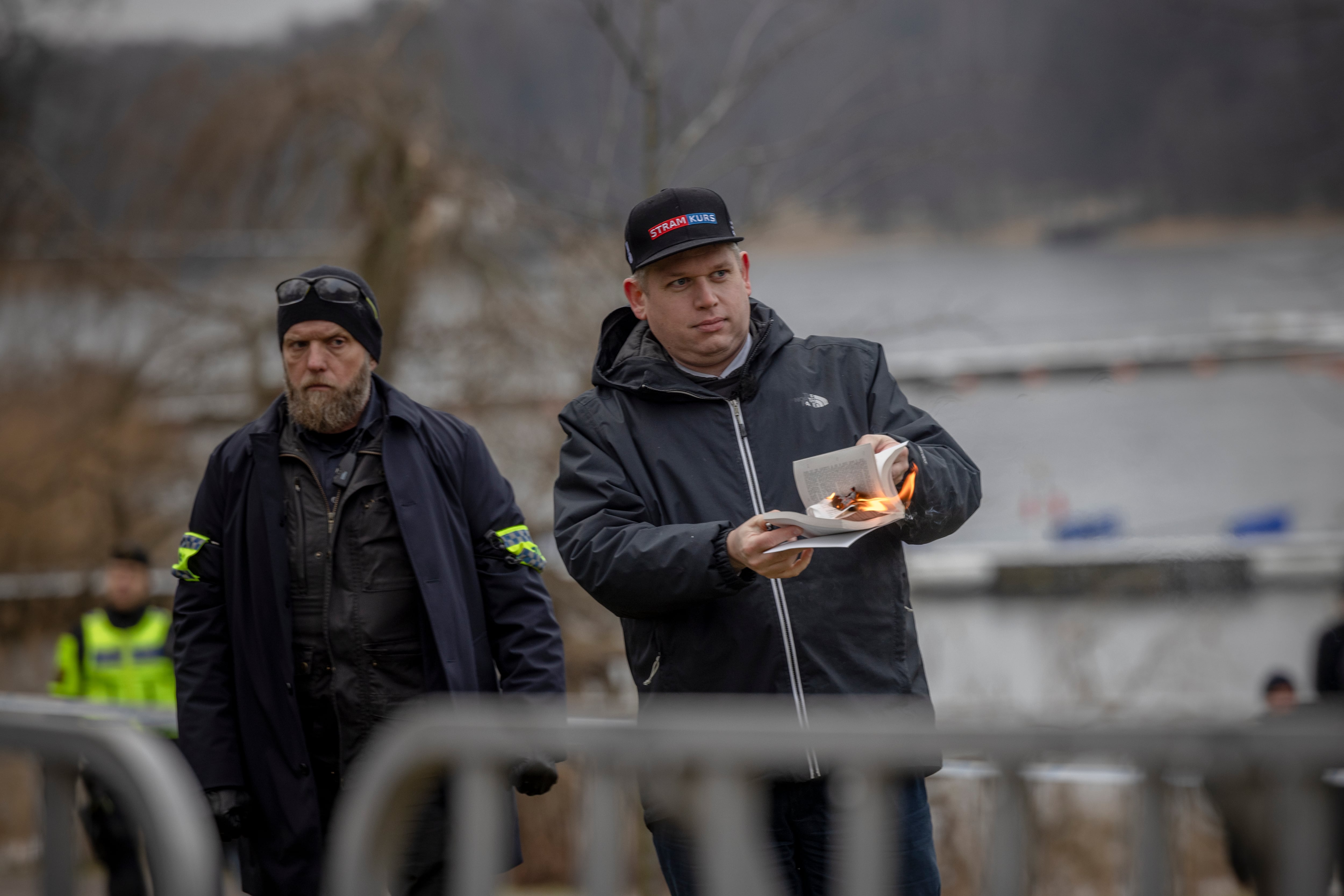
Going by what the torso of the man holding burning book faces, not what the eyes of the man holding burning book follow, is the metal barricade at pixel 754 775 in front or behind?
in front

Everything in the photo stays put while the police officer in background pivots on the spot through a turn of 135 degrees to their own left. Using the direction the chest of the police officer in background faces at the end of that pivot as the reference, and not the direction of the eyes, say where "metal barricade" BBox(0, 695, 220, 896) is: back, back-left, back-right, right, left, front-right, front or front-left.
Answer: back-right

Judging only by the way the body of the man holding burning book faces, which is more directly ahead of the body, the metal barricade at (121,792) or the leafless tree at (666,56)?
the metal barricade

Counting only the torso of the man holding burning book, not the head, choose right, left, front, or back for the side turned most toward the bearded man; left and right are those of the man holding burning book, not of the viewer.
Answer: right

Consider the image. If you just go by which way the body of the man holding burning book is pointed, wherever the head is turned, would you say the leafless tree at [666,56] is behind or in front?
behind

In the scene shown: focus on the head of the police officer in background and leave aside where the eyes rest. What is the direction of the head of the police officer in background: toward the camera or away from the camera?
toward the camera

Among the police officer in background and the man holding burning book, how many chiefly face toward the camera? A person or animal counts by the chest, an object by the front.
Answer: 2

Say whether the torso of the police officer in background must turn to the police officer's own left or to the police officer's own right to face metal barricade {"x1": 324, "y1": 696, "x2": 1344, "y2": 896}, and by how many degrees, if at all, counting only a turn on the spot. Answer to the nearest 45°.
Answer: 0° — they already face it

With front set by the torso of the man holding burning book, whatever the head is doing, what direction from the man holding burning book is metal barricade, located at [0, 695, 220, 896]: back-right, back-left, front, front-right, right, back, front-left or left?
front-right

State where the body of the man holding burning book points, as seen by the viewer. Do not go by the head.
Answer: toward the camera

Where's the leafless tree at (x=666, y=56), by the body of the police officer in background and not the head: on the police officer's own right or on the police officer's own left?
on the police officer's own left

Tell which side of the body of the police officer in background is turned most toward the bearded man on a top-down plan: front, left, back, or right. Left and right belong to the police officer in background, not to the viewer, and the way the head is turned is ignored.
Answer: front

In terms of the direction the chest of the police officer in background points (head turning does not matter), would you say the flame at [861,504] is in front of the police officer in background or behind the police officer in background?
in front
